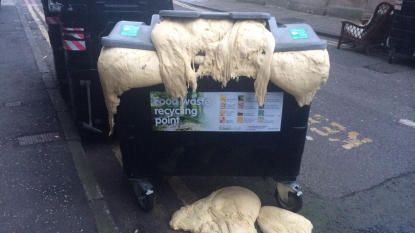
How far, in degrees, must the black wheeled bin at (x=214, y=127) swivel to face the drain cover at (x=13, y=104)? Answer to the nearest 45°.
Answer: approximately 135° to its right

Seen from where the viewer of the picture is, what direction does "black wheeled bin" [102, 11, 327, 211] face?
facing the viewer

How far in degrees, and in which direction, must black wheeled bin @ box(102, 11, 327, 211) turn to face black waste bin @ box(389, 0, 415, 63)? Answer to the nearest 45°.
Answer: approximately 135° to its left

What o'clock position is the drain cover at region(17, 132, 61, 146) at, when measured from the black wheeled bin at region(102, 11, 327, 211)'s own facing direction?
The drain cover is roughly at 4 o'clock from the black wheeled bin.

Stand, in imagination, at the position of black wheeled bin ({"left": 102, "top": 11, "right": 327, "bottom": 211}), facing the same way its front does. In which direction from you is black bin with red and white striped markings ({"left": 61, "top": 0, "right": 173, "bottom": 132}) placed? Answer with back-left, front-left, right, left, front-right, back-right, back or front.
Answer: back-right

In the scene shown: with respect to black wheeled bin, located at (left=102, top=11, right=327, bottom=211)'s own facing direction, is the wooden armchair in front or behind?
behind

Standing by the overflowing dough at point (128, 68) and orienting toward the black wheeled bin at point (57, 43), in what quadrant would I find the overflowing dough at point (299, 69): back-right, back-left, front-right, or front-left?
back-right

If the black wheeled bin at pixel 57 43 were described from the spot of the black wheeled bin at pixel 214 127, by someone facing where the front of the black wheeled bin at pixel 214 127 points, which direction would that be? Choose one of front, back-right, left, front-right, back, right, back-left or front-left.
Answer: back-right
